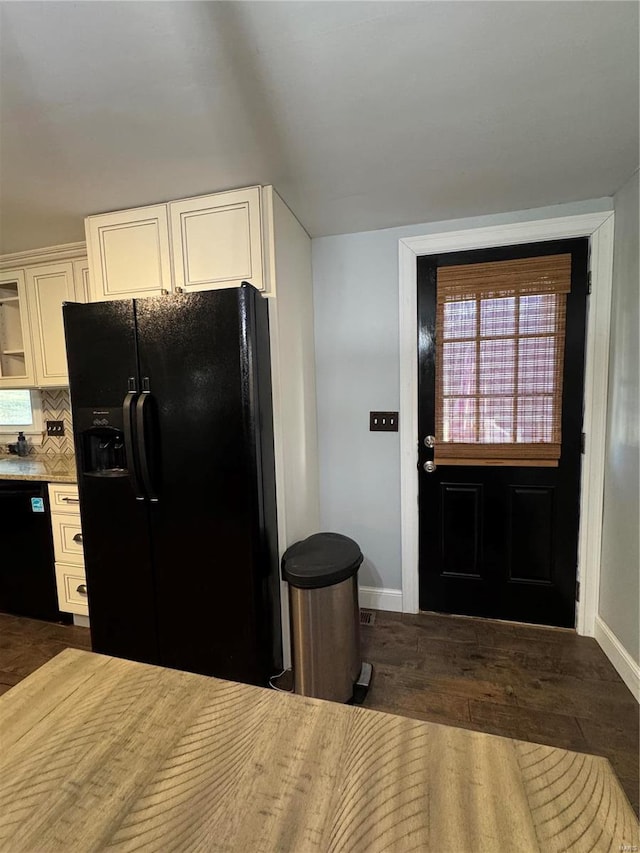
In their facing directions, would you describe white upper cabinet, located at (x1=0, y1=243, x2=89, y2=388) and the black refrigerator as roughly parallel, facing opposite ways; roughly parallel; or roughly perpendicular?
roughly parallel

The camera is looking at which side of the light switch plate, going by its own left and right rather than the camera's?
front

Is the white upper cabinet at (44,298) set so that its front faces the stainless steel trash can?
no

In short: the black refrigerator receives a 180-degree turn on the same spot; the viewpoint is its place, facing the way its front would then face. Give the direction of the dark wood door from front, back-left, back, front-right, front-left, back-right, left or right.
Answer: front-right

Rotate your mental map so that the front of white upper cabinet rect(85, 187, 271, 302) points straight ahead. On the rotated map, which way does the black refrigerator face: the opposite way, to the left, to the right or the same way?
the same way

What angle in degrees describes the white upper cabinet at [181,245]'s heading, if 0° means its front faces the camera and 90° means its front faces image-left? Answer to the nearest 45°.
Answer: approximately 45°

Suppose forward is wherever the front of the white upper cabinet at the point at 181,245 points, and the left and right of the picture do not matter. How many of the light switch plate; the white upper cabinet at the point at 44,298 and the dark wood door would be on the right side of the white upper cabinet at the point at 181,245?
1

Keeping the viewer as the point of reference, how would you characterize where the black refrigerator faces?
facing the viewer and to the left of the viewer

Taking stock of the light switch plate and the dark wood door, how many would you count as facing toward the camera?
2

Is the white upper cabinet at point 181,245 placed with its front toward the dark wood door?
no

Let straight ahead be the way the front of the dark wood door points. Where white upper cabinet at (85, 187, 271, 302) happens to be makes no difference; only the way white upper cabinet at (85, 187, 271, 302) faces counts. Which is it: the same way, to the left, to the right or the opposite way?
the same way

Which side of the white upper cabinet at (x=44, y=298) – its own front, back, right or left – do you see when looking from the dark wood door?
left

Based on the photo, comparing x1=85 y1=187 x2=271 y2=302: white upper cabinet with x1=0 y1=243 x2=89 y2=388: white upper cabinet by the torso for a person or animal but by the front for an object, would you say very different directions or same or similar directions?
same or similar directions

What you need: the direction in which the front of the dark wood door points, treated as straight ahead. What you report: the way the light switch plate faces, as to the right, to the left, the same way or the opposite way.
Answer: the same way

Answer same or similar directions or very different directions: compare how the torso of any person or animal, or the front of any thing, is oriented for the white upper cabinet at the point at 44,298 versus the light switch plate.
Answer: same or similar directions

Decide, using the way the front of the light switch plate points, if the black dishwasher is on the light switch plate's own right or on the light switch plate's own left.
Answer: on the light switch plate's own right

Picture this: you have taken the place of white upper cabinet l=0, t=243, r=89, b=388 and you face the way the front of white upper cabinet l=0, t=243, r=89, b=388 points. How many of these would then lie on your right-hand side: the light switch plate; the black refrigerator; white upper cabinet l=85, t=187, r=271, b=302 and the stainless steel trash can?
0

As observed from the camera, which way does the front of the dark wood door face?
facing the viewer
